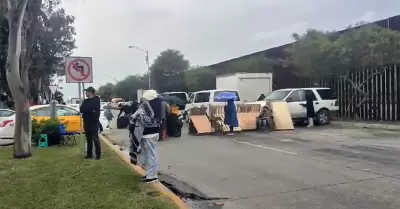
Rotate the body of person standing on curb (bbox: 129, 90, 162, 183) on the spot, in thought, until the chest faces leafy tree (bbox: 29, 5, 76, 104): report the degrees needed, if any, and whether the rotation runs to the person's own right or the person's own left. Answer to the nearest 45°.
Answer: approximately 90° to the person's own right

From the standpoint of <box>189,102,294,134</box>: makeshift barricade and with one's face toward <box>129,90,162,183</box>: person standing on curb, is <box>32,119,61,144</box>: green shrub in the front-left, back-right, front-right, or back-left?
front-right

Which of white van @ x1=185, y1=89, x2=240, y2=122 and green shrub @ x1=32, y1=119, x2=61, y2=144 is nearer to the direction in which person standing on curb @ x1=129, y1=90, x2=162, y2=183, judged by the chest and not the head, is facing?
the green shrub

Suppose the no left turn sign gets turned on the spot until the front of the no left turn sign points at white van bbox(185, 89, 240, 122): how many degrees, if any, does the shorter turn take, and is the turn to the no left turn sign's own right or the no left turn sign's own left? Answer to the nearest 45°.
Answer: approximately 135° to the no left turn sign's own left

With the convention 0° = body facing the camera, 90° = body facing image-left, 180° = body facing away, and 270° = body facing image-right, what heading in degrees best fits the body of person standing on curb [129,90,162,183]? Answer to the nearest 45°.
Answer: approximately 90°

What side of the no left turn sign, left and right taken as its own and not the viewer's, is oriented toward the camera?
front

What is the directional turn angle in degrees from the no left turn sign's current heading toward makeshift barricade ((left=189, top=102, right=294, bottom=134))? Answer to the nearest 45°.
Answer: approximately 135° to its left
